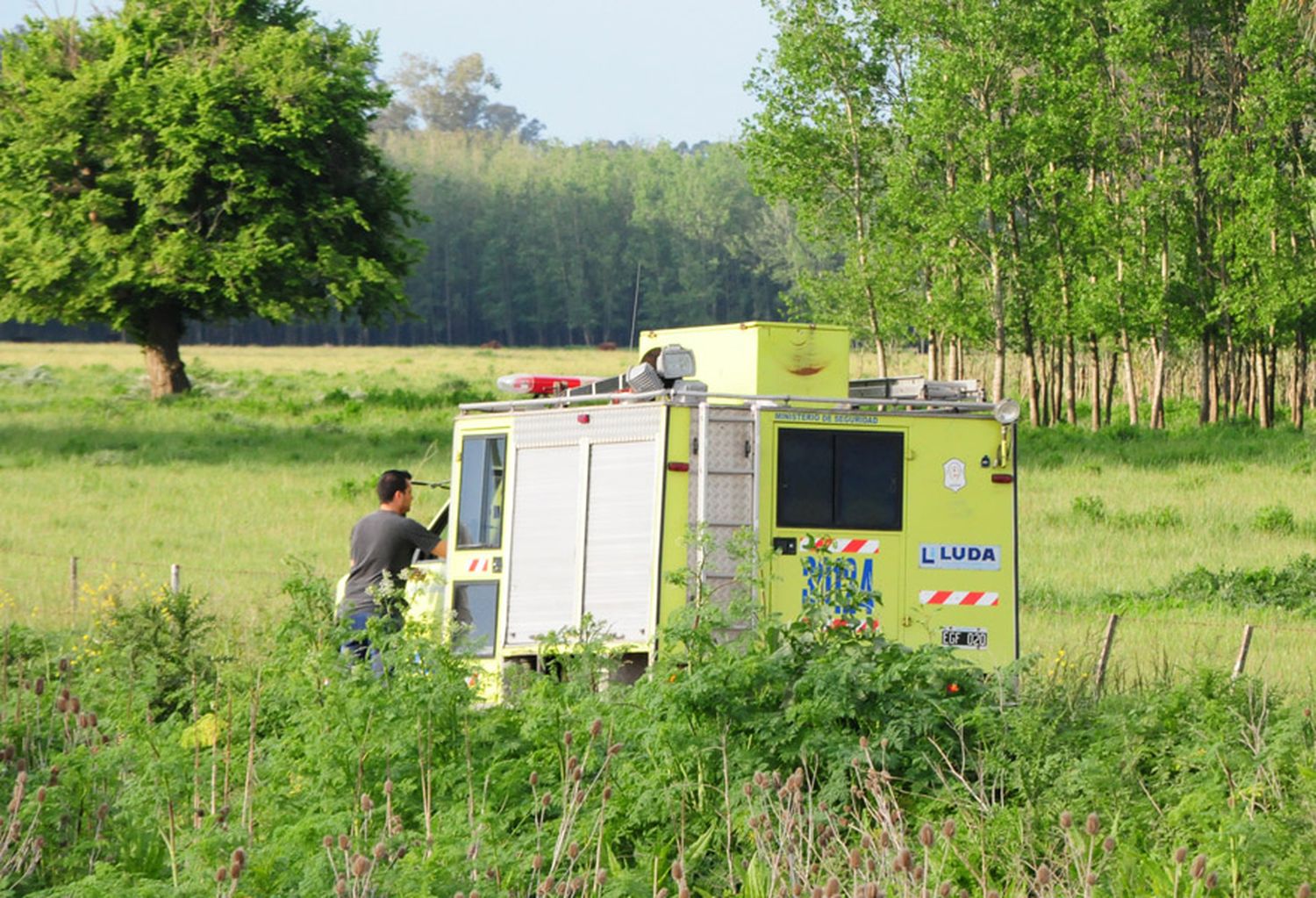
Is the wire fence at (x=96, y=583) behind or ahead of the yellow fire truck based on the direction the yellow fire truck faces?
ahead

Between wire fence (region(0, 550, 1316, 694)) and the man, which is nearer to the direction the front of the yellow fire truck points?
the man

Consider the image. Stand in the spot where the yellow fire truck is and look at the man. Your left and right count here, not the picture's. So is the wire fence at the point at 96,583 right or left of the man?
right

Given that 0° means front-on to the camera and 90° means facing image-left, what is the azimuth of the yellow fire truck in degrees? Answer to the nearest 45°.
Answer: approximately 135°

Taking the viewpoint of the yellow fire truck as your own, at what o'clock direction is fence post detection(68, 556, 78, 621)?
The fence post is roughly at 12 o'clock from the yellow fire truck.

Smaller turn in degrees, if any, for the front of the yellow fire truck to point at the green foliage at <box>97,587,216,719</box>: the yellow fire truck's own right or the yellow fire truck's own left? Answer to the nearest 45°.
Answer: approximately 45° to the yellow fire truck's own left
